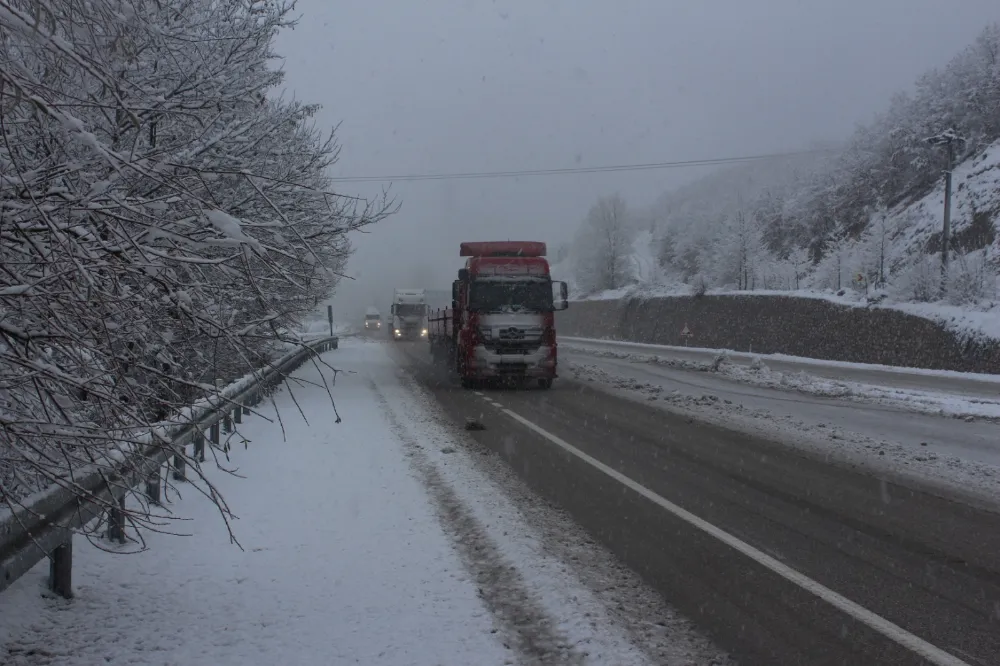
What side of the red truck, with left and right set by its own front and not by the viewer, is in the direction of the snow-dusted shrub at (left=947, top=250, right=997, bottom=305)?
left

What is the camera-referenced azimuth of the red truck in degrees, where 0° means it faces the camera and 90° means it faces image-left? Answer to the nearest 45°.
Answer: approximately 0°
